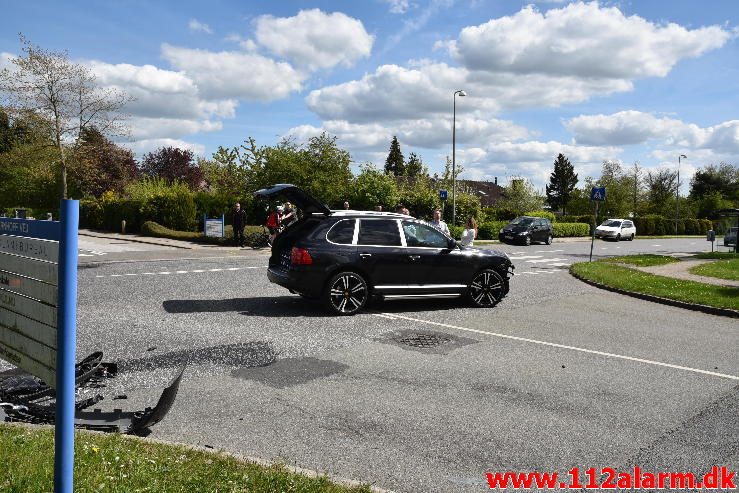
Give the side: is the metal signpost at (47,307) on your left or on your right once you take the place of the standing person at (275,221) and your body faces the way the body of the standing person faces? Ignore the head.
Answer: on your right

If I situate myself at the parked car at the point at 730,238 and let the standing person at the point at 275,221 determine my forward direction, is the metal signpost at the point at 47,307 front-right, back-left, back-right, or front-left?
front-left

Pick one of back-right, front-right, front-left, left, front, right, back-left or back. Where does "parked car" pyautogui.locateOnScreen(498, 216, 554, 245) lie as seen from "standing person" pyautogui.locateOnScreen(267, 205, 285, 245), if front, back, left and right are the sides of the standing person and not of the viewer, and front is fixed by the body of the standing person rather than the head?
front-left

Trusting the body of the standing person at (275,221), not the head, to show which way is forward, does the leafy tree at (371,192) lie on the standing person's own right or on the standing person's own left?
on the standing person's own left

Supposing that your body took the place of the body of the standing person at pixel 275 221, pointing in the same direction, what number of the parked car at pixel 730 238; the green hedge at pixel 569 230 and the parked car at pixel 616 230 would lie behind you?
0

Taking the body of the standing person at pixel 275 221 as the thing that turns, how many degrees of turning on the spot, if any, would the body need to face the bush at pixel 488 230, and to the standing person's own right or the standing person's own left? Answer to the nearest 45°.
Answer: approximately 45° to the standing person's own left
